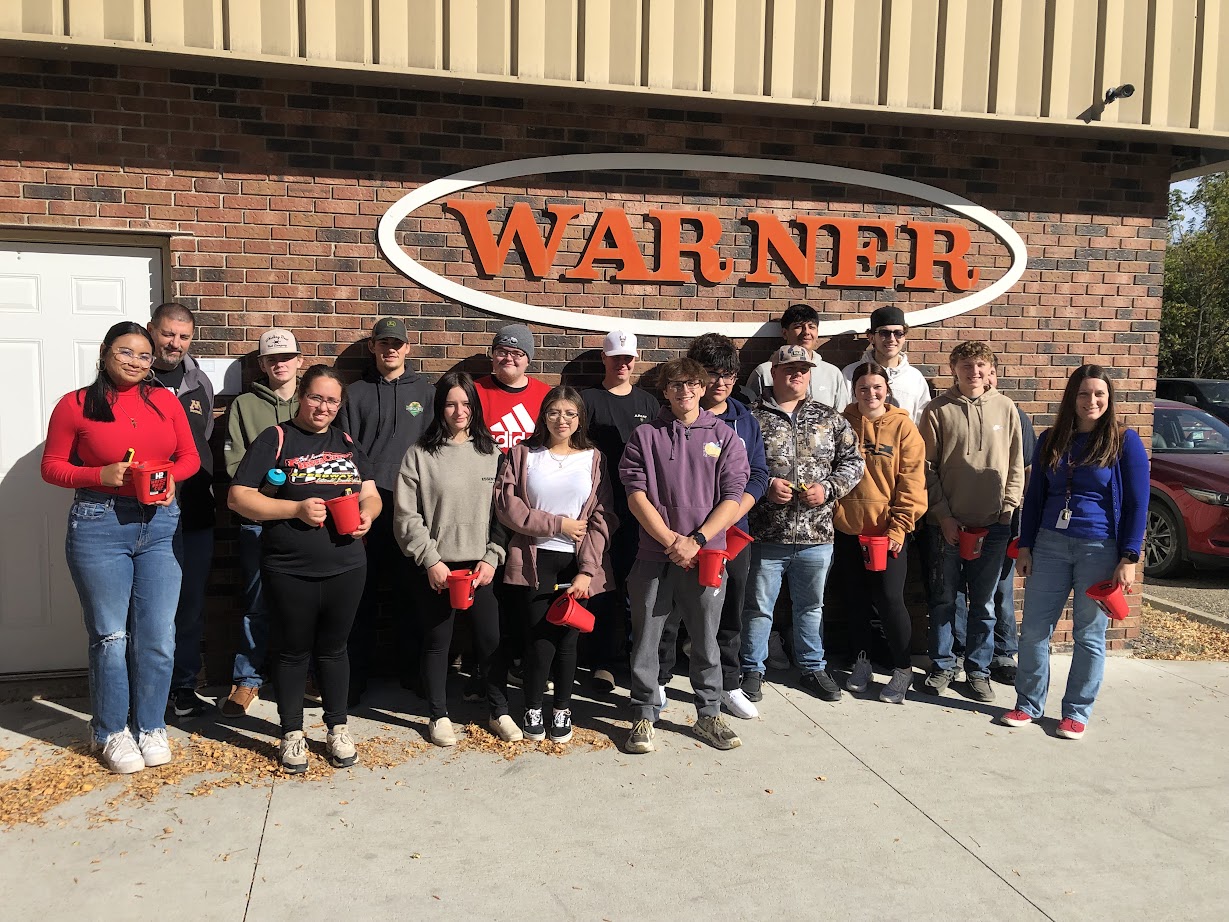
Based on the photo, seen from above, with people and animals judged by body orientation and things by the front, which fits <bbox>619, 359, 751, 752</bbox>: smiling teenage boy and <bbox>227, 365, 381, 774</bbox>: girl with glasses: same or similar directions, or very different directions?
same or similar directions

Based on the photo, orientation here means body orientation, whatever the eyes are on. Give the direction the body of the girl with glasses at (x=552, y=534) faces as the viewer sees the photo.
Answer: toward the camera

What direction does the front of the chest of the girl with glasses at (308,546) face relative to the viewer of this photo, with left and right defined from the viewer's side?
facing the viewer

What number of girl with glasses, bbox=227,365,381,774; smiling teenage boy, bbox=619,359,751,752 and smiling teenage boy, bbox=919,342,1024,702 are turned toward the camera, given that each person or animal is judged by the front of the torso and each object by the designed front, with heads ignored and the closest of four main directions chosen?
3

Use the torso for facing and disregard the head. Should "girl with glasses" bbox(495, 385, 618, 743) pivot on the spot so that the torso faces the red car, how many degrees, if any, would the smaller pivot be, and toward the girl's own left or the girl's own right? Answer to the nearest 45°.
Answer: approximately 135° to the girl's own left

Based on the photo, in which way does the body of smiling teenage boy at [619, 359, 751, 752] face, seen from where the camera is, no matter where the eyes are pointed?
toward the camera

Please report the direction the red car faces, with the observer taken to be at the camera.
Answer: facing the viewer and to the right of the viewer

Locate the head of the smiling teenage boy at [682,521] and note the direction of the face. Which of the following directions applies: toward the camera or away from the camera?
toward the camera

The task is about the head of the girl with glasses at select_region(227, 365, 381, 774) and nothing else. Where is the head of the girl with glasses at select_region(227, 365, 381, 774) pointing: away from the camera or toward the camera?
toward the camera

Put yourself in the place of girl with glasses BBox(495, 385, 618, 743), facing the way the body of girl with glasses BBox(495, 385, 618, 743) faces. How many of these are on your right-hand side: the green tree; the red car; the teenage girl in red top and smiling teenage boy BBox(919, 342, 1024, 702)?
1

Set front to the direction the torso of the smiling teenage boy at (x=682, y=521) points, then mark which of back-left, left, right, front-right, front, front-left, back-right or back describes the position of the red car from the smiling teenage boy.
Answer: back-left

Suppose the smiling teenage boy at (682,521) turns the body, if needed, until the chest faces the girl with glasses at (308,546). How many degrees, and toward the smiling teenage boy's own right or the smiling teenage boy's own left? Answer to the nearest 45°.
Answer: approximately 90° to the smiling teenage boy's own right
